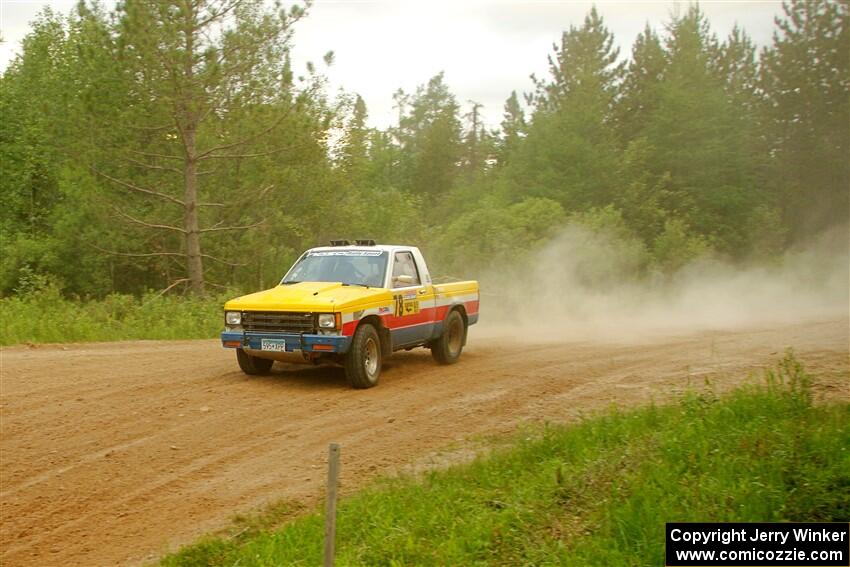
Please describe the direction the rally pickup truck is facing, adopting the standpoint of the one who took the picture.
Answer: facing the viewer and to the left of the viewer

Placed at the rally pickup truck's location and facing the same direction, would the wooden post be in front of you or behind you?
in front

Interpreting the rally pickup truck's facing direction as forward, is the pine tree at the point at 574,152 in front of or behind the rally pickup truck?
behind

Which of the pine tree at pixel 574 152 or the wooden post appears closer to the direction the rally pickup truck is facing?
the wooden post

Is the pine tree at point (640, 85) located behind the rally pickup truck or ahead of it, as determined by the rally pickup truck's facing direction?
behind

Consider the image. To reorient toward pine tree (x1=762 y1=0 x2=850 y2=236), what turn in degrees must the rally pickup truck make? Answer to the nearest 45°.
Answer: approximately 180°
